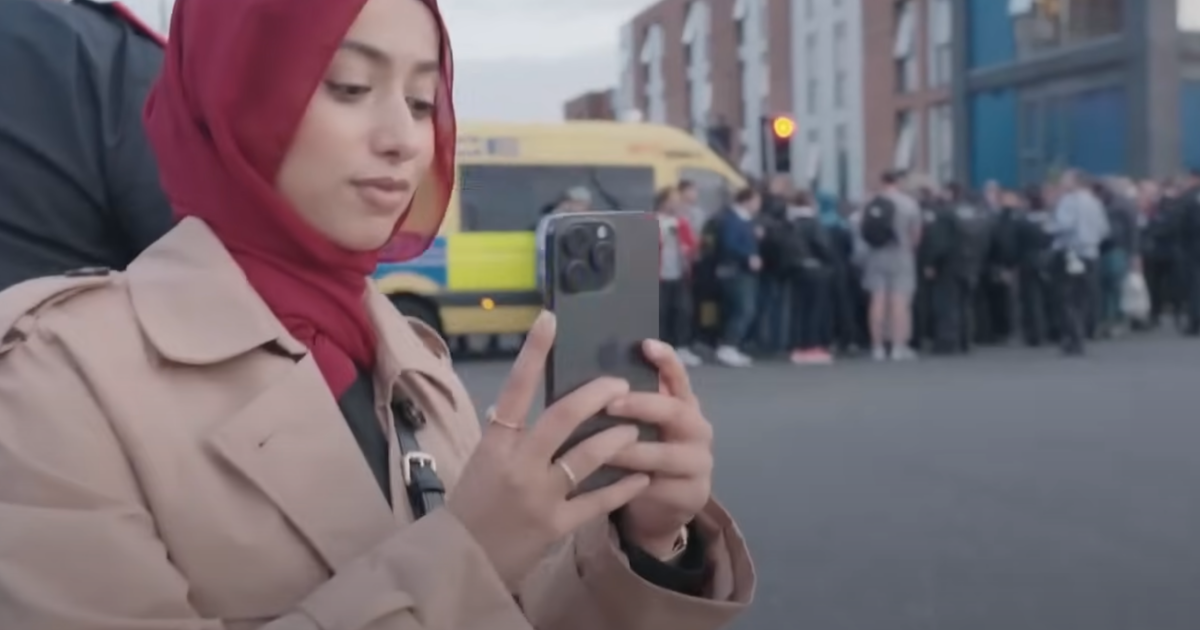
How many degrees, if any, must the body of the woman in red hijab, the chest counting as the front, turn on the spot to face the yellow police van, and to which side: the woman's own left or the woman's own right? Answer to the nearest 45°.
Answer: approximately 135° to the woman's own left

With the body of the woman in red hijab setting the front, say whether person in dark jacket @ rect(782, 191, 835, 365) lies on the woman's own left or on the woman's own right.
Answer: on the woman's own left

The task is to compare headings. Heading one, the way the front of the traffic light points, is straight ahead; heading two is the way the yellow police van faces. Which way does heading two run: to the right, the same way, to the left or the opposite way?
to the left

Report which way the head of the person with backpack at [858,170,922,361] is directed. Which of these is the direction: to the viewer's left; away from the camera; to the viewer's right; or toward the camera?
away from the camera

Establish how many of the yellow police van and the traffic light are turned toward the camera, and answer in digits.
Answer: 1

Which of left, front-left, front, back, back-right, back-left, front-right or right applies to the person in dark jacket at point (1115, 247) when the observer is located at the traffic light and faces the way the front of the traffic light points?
left

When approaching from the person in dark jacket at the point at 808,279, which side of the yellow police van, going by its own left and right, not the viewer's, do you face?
front

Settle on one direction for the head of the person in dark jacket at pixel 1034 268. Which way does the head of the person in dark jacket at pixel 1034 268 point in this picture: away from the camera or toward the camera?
away from the camera

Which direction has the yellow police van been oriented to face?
to the viewer's right

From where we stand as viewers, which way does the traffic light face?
facing the viewer

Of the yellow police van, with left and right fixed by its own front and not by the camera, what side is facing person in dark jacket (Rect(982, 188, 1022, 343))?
front

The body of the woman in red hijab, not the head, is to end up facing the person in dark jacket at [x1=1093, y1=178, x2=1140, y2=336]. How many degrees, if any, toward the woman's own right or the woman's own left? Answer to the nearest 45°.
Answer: approximately 90° to the woman's own left

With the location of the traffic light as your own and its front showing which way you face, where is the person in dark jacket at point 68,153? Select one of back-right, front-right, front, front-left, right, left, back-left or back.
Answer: front
